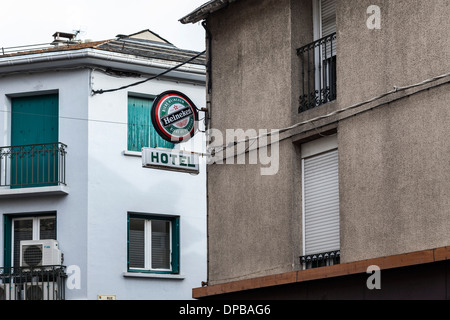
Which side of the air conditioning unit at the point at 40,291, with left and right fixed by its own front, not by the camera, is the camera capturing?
front

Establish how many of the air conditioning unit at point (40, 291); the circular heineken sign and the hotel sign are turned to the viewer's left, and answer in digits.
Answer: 0

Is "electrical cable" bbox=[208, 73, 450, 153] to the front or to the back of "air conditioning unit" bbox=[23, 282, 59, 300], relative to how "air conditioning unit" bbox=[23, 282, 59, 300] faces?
to the front

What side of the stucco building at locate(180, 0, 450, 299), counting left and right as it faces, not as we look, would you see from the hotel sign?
right

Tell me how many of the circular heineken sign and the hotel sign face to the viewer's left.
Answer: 0

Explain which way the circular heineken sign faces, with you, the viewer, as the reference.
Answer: facing the viewer and to the right of the viewer

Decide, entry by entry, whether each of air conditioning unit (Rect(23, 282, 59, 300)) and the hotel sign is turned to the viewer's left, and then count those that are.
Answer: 0

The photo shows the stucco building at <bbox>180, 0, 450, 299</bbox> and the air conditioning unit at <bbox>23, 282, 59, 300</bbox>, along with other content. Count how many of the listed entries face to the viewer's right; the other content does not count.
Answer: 0

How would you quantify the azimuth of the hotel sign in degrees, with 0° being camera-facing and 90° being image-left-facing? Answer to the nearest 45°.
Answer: approximately 315°
